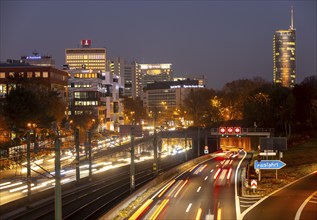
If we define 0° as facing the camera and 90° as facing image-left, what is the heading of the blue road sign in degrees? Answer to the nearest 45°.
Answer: approximately 0°

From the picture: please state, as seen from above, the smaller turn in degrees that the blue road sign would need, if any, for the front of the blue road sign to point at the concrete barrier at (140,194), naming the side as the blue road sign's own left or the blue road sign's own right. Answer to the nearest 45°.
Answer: approximately 90° to the blue road sign's own right
